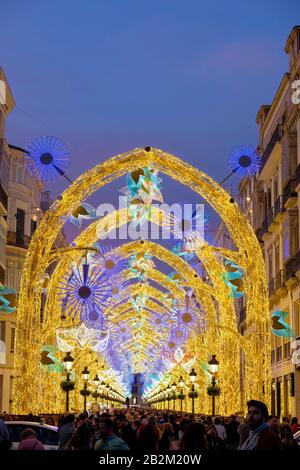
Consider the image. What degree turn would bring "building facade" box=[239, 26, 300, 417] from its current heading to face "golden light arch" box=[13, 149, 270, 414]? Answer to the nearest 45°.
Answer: approximately 45° to its left

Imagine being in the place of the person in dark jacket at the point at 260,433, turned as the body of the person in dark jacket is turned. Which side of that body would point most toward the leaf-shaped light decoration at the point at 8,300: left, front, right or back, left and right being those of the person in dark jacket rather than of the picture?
right

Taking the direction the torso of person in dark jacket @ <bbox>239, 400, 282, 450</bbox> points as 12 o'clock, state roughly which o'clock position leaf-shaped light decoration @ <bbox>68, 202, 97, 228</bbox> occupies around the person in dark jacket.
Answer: The leaf-shaped light decoration is roughly at 4 o'clock from the person in dark jacket.

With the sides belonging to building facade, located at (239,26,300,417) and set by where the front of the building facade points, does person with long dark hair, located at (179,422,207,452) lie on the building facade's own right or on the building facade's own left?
on the building facade's own left

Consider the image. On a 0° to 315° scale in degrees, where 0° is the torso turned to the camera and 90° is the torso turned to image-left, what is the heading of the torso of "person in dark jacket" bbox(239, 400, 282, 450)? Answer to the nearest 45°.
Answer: approximately 45°

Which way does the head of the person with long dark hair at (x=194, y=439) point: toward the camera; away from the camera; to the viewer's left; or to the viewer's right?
away from the camera

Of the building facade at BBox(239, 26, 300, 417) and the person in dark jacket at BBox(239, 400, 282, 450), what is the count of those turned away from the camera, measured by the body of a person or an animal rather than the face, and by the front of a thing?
0

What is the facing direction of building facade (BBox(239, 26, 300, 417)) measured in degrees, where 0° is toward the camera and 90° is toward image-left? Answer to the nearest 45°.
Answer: approximately 90°

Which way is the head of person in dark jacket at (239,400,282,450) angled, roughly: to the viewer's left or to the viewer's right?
to the viewer's left

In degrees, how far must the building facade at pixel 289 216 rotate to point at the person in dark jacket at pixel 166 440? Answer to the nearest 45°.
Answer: approximately 90° to its left

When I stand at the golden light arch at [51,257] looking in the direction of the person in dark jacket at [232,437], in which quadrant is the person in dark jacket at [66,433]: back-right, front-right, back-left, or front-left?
front-right
